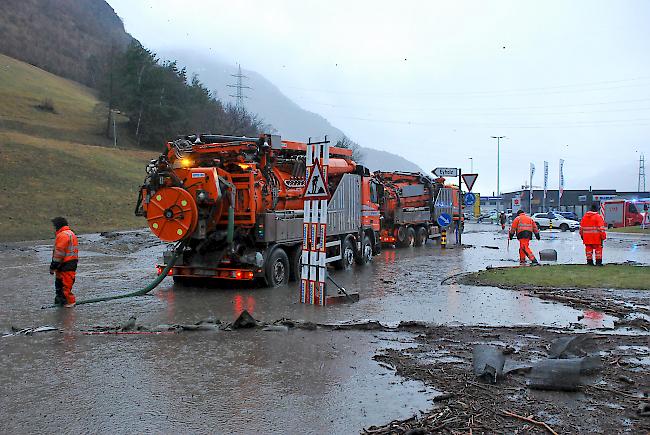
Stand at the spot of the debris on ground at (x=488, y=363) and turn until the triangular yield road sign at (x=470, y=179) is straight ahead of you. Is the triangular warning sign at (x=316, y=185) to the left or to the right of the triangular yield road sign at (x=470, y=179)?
left

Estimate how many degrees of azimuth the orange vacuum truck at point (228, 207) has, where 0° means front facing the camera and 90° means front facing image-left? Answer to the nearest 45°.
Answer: approximately 225°

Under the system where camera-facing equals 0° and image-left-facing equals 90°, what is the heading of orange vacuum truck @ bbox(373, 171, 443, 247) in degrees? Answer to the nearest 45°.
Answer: approximately 225°

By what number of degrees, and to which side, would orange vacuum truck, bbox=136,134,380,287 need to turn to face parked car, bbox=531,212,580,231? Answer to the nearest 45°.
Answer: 0° — it already faces it

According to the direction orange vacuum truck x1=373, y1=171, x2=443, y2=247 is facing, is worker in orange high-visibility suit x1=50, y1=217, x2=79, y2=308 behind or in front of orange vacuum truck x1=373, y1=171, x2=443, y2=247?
behind

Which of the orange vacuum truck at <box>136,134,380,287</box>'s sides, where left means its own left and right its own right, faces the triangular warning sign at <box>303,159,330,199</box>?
right
